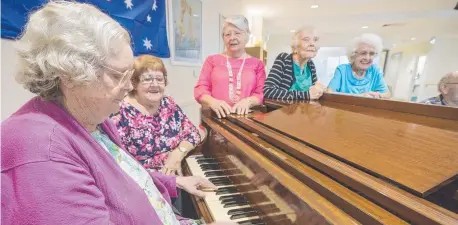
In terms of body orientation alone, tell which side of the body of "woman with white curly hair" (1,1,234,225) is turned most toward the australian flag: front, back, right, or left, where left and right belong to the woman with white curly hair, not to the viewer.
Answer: left

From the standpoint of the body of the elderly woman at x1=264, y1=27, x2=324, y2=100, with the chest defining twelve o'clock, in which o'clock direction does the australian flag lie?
The australian flag is roughly at 5 o'clock from the elderly woman.

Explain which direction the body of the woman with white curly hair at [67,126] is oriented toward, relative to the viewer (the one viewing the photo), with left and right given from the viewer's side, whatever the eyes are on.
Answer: facing to the right of the viewer

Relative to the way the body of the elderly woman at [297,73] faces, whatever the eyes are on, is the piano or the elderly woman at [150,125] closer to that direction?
the piano

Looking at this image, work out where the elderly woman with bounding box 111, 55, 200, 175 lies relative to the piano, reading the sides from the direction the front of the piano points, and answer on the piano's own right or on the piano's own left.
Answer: on the piano's own right

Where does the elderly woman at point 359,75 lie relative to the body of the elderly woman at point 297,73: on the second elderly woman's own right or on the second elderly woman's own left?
on the second elderly woman's own left

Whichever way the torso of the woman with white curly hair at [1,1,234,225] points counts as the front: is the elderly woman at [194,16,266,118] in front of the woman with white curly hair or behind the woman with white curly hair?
in front

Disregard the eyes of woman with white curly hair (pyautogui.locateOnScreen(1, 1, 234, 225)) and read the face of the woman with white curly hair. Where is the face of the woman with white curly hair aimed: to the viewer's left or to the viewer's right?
to the viewer's right

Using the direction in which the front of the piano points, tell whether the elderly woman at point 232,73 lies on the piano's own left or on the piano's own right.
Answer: on the piano's own right

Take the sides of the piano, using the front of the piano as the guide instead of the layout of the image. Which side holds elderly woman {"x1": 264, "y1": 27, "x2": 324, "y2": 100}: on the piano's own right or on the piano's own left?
on the piano's own right

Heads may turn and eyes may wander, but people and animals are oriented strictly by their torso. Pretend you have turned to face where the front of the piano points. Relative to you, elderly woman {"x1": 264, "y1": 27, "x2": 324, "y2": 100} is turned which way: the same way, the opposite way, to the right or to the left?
to the left

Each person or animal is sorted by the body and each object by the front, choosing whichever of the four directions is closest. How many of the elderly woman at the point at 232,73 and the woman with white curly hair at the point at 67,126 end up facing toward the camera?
1

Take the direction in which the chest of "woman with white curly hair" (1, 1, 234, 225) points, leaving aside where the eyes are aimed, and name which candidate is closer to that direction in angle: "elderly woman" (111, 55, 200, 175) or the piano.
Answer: the piano

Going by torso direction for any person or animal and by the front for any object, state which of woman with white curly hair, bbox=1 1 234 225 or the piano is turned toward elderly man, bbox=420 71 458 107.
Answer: the woman with white curly hair
